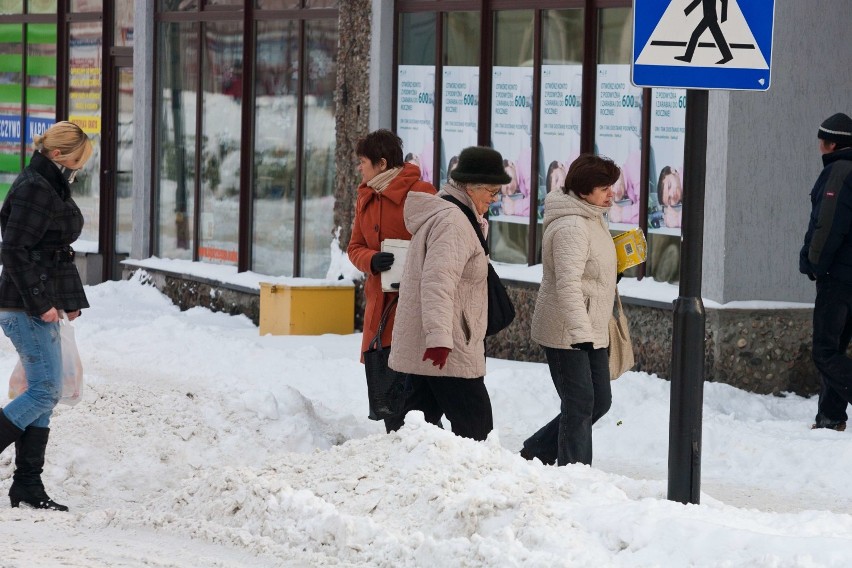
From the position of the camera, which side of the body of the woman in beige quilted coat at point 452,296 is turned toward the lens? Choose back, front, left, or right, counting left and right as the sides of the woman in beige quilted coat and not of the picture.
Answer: right

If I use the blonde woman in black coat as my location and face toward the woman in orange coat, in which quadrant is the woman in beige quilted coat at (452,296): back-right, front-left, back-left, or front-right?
front-right

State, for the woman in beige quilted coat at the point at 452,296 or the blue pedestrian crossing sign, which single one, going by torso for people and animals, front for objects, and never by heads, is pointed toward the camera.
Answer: the blue pedestrian crossing sign

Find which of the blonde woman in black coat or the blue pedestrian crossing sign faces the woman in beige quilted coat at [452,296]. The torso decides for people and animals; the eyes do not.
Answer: the blonde woman in black coat

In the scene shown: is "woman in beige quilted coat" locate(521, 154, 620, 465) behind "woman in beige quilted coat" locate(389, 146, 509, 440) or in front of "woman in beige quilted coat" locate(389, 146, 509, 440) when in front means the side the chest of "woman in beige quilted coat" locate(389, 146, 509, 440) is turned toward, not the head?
in front

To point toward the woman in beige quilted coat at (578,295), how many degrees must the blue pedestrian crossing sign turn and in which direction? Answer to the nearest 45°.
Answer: approximately 135° to its right

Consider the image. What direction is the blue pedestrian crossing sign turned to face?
toward the camera

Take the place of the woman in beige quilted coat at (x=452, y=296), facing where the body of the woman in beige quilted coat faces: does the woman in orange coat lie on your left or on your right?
on your left

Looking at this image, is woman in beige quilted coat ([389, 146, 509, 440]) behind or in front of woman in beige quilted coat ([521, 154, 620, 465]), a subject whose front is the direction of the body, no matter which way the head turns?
behind

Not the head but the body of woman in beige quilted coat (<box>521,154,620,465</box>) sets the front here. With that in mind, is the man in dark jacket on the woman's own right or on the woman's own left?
on the woman's own left

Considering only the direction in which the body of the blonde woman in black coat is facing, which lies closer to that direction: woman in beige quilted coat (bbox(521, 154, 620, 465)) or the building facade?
the woman in beige quilted coat

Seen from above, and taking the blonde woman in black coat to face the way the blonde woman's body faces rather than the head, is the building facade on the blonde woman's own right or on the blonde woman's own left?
on the blonde woman's own left
